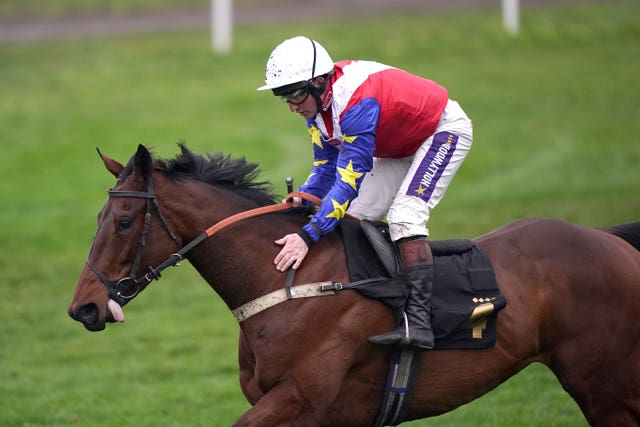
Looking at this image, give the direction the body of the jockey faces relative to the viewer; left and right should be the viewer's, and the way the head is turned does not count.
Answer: facing to the left of the viewer

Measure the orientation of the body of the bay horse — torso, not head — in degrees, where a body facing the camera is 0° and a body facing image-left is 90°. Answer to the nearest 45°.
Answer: approximately 90°
